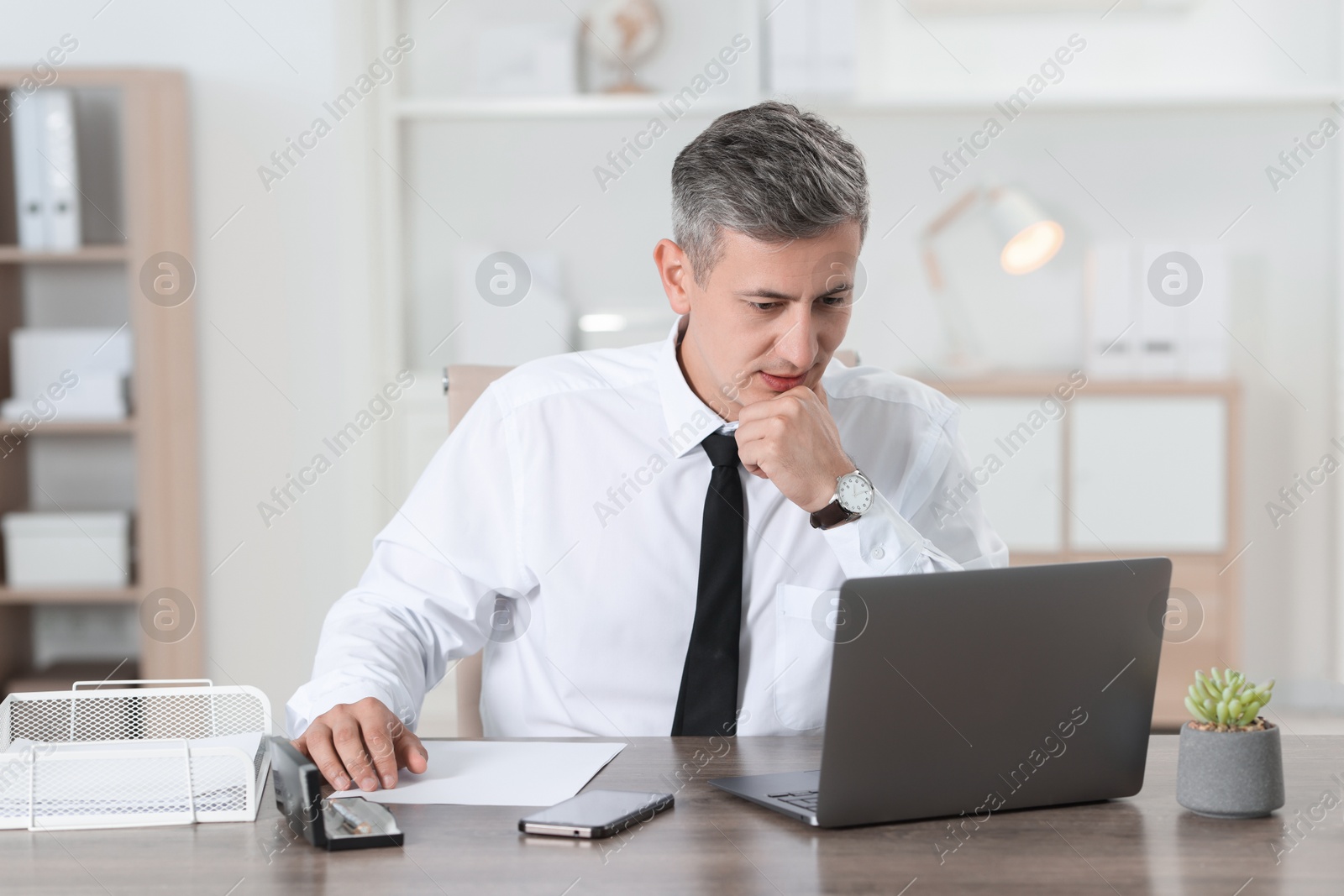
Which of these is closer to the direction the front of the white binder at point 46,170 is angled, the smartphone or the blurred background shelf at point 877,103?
the smartphone

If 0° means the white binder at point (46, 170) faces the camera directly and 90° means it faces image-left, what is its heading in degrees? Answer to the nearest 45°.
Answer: approximately 0°

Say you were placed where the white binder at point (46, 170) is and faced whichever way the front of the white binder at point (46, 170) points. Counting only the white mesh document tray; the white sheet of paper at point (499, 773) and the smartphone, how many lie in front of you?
3

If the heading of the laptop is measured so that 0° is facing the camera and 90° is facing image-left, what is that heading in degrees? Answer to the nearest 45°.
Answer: approximately 135°

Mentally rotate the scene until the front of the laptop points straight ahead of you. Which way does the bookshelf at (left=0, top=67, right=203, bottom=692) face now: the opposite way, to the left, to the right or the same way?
the opposite way

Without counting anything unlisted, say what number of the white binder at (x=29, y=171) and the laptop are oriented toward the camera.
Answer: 1

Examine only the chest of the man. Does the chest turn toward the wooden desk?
yes

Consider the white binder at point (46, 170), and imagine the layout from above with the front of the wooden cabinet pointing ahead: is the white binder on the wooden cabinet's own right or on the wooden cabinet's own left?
on the wooden cabinet's own right

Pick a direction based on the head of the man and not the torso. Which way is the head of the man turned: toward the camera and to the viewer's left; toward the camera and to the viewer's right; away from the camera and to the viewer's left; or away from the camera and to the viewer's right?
toward the camera and to the viewer's right
